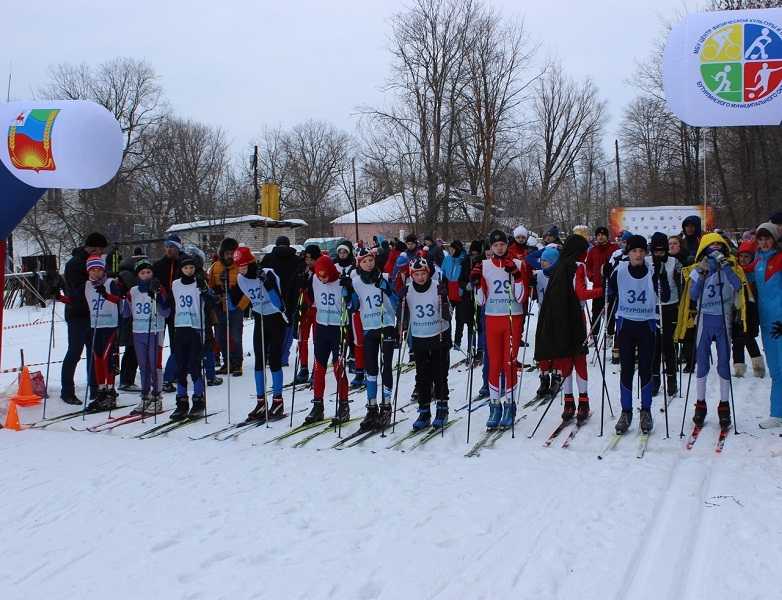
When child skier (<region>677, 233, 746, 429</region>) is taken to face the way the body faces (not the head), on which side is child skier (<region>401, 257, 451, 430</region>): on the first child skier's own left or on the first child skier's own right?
on the first child skier's own right

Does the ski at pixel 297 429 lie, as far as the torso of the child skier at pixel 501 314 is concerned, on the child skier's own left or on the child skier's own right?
on the child skier's own right

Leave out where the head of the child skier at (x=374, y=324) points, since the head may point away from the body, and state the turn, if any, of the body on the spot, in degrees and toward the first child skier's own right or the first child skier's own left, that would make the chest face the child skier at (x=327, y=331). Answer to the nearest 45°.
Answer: approximately 135° to the first child skier's own right

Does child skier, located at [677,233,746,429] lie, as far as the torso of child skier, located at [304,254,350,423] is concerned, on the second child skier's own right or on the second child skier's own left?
on the second child skier's own left

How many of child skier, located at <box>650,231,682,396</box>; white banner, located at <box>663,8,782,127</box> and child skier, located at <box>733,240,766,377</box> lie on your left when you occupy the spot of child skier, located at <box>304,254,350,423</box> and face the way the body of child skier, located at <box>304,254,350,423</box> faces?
3

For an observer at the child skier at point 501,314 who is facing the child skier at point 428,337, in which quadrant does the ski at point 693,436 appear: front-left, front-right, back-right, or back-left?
back-left
